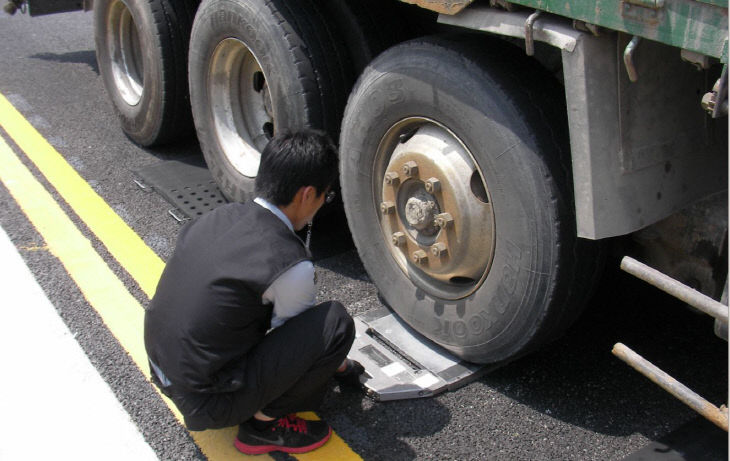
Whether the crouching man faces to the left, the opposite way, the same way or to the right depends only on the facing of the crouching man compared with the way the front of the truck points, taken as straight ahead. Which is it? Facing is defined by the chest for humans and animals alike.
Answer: to the left

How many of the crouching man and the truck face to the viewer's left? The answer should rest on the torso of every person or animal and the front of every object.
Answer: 0

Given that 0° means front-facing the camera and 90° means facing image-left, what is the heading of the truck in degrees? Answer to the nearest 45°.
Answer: approximately 315°

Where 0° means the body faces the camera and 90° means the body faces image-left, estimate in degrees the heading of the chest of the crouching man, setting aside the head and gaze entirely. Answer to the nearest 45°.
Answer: approximately 225°

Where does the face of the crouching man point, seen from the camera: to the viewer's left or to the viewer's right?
to the viewer's right

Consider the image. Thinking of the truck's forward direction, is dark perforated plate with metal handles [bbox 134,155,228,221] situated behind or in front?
behind

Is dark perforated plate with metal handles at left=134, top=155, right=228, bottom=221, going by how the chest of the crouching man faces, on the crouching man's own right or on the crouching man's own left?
on the crouching man's own left

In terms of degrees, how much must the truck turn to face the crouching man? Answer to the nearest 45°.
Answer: approximately 90° to its right

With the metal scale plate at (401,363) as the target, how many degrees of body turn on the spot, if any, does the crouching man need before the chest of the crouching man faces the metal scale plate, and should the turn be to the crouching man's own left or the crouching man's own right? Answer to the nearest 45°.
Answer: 0° — they already face it
